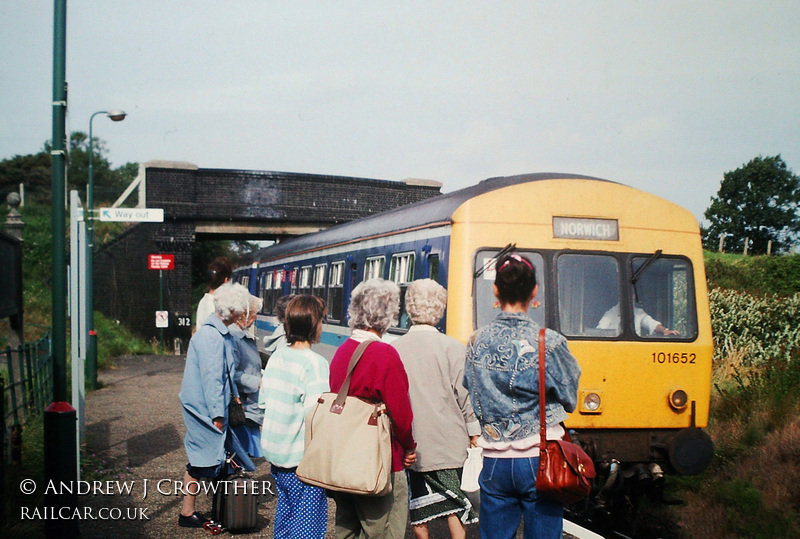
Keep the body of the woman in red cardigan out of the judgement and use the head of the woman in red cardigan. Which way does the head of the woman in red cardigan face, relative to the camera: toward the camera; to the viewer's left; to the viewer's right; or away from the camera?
away from the camera

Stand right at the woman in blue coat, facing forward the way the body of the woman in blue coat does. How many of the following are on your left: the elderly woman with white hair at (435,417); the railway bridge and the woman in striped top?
1

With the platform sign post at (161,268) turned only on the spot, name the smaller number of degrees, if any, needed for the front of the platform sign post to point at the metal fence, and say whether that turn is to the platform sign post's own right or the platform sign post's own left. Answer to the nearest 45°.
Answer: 0° — it already faces it

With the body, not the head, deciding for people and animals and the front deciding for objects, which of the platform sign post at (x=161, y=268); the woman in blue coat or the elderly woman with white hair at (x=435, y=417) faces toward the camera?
the platform sign post

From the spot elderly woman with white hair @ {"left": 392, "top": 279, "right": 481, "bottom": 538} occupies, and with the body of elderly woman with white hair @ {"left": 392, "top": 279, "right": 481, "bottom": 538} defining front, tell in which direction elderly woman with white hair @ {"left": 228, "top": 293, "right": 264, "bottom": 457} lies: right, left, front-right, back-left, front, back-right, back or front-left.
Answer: front-left

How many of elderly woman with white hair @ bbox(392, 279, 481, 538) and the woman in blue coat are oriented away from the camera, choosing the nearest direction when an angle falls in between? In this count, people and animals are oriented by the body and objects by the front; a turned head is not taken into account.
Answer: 1

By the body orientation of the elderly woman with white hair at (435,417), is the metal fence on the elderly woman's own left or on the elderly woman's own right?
on the elderly woman's own left

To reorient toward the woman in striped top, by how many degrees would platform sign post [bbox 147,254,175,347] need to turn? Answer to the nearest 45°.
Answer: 0° — it already faces them

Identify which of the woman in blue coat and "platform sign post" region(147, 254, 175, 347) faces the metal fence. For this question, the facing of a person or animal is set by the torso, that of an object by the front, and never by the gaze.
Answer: the platform sign post

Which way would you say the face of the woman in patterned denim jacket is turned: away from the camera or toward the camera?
away from the camera

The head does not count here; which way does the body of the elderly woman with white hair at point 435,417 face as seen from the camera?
away from the camera

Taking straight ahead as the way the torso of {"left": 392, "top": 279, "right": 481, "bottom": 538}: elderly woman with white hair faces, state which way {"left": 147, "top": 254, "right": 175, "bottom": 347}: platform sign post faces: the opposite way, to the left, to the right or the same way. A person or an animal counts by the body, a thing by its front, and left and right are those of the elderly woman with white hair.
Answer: the opposite way

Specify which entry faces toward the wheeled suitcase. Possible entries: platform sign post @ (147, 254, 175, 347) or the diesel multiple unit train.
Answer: the platform sign post

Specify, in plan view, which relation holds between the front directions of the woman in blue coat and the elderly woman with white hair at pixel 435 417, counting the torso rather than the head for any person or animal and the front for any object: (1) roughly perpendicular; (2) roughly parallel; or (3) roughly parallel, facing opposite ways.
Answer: roughly perpendicular

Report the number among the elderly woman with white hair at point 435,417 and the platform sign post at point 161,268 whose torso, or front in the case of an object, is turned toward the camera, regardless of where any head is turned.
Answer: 1
